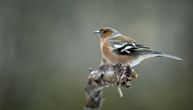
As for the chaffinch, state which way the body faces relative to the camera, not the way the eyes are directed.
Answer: to the viewer's left
